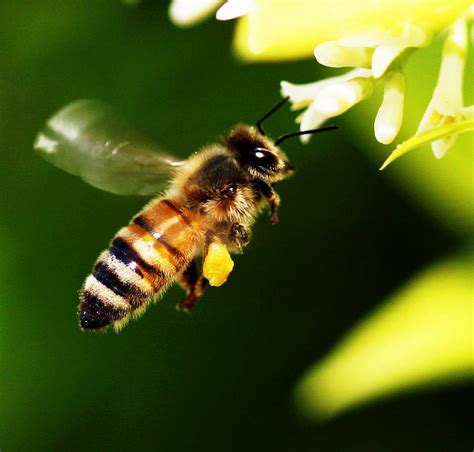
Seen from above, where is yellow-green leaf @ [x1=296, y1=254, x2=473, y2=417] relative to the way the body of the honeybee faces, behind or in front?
in front

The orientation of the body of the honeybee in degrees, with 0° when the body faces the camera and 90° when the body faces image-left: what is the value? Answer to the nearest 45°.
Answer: approximately 270°
